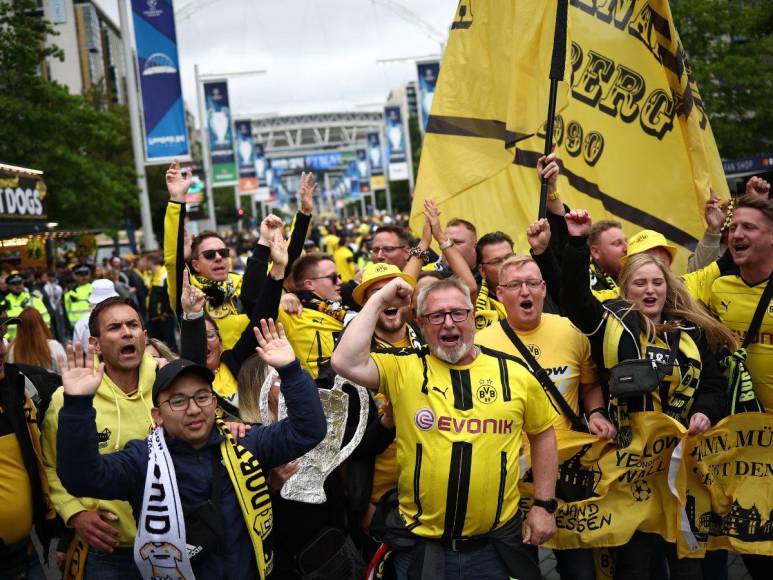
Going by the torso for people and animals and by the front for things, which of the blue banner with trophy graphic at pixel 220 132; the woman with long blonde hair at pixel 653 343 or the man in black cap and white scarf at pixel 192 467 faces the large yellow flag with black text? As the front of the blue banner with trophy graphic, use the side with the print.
the blue banner with trophy graphic

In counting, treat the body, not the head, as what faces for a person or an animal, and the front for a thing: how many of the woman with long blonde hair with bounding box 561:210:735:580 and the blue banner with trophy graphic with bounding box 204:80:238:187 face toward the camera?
2

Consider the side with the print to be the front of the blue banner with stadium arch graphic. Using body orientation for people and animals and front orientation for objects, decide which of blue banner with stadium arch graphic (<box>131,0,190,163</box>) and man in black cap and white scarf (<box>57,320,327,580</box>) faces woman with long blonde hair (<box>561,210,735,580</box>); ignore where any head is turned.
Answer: the blue banner with stadium arch graphic

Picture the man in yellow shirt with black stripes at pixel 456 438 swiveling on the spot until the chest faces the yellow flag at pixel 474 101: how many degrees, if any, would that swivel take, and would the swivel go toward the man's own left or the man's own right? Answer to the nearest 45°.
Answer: approximately 180°

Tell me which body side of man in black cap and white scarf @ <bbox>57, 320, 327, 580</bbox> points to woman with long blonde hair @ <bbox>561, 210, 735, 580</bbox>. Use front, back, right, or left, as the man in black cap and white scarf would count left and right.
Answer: left

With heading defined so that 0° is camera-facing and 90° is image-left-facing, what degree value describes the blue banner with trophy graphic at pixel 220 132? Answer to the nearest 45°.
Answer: approximately 0°

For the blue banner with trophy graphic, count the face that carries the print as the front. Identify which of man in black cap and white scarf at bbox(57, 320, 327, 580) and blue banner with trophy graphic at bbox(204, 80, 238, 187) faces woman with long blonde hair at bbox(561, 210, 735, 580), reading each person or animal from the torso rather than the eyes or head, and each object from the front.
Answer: the blue banner with trophy graphic

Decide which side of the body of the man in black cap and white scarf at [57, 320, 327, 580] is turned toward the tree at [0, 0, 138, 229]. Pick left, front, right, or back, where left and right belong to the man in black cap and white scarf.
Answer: back

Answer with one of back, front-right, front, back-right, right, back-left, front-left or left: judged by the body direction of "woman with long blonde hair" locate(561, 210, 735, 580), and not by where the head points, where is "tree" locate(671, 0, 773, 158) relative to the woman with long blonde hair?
back
